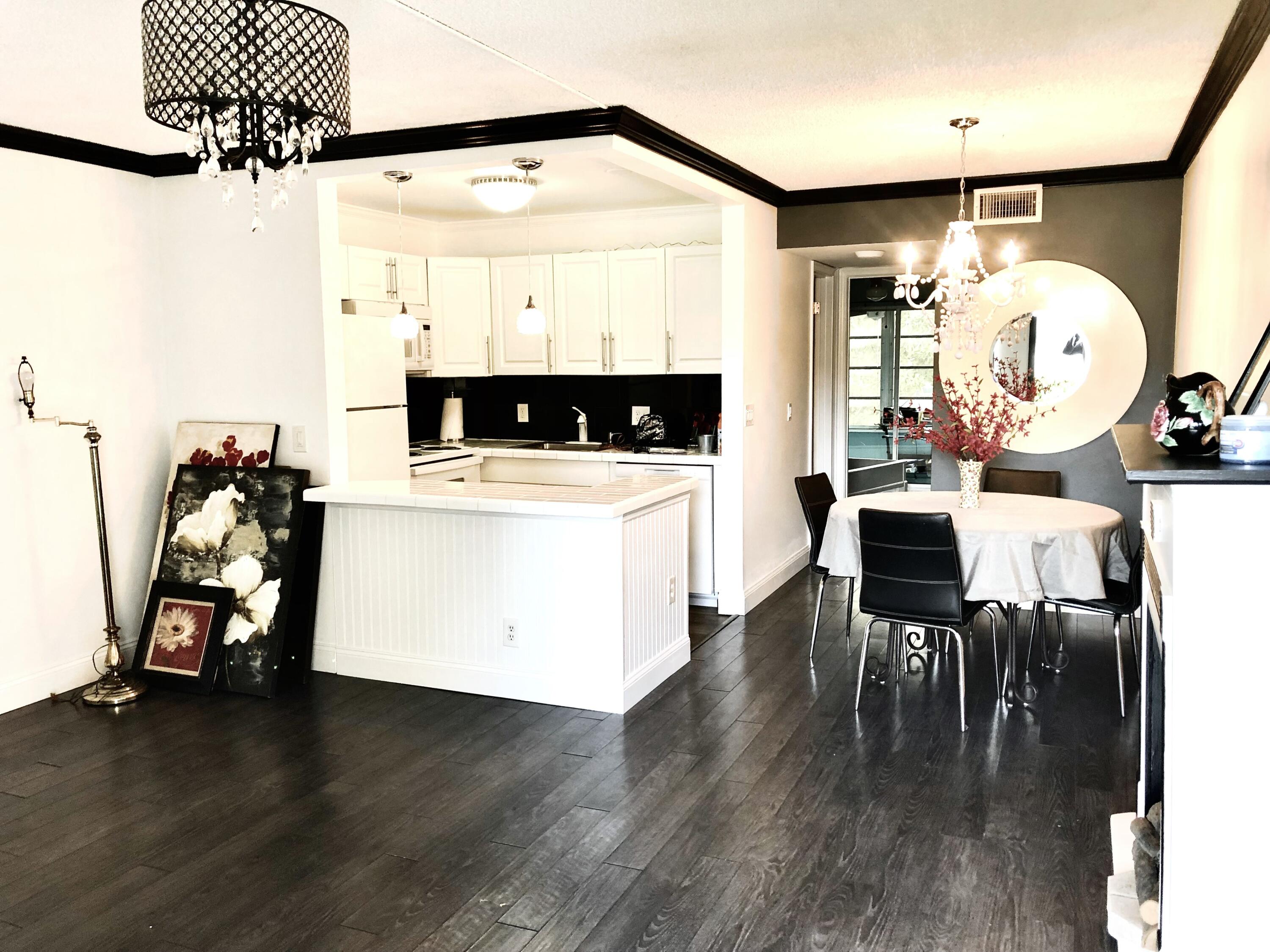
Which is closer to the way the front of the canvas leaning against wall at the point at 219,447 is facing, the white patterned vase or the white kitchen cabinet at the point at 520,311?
the white patterned vase

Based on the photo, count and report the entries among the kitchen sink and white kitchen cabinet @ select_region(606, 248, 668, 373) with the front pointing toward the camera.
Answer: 2

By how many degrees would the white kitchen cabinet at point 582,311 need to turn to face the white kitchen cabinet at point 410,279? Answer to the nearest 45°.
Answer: approximately 90° to its right

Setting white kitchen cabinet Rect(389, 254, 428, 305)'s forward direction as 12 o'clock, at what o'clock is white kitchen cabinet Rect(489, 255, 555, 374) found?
white kitchen cabinet Rect(489, 255, 555, 374) is roughly at 10 o'clock from white kitchen cabinet Rect(389, 254, 428, 305).

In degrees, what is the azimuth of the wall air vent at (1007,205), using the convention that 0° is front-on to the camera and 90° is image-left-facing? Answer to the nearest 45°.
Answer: approximately 0°

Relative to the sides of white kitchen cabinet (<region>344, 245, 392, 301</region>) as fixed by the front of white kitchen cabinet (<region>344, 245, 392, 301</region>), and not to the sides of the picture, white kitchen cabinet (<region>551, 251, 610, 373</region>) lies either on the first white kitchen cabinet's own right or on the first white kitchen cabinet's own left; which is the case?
on the first white kitchen cabinet's own left
